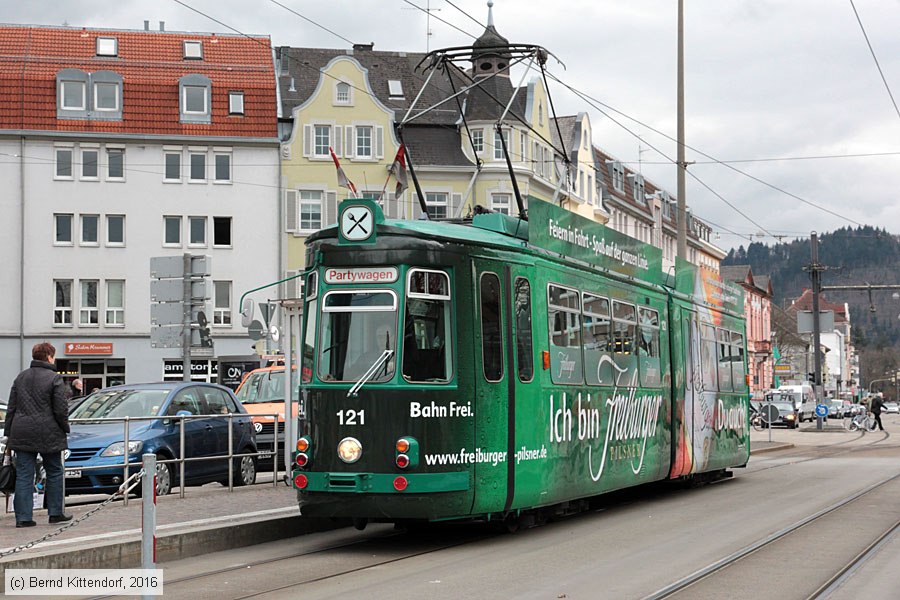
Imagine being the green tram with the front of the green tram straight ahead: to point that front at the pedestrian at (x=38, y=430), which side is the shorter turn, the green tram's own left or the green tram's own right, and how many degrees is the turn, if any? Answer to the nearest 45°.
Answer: approximately 45° to the green tram's own right

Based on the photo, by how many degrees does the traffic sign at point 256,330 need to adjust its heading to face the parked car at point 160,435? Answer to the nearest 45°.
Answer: approximately 135° to its left

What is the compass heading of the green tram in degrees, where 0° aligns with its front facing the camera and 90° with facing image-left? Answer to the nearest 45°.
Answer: approximately 45°

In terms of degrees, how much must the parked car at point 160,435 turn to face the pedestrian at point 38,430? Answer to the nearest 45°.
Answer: approximately 45° to its left

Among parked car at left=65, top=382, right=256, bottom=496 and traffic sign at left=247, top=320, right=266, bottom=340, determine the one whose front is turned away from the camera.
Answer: the traffic sign

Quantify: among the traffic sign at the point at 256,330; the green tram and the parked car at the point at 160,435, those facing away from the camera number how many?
1

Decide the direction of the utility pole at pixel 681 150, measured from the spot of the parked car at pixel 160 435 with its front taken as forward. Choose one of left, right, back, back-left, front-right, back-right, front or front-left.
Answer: back

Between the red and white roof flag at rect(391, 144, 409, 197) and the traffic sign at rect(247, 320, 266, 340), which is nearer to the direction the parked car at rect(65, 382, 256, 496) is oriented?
the red and white roof flag

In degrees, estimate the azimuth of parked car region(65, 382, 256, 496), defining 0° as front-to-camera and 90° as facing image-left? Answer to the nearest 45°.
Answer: approximately 45°

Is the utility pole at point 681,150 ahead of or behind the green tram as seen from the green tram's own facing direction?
behind

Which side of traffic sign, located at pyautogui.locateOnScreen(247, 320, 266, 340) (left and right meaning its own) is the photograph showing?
back

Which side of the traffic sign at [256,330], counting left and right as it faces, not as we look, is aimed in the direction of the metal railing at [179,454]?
back

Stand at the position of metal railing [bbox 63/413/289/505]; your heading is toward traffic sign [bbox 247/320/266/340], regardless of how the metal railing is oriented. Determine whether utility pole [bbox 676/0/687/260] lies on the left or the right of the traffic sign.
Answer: right

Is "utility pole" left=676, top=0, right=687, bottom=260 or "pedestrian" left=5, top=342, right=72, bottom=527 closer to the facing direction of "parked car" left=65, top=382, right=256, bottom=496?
the pedestrian

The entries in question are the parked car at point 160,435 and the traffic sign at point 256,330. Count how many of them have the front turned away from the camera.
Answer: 1

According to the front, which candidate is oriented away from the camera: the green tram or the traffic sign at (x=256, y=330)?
the traffic sign
